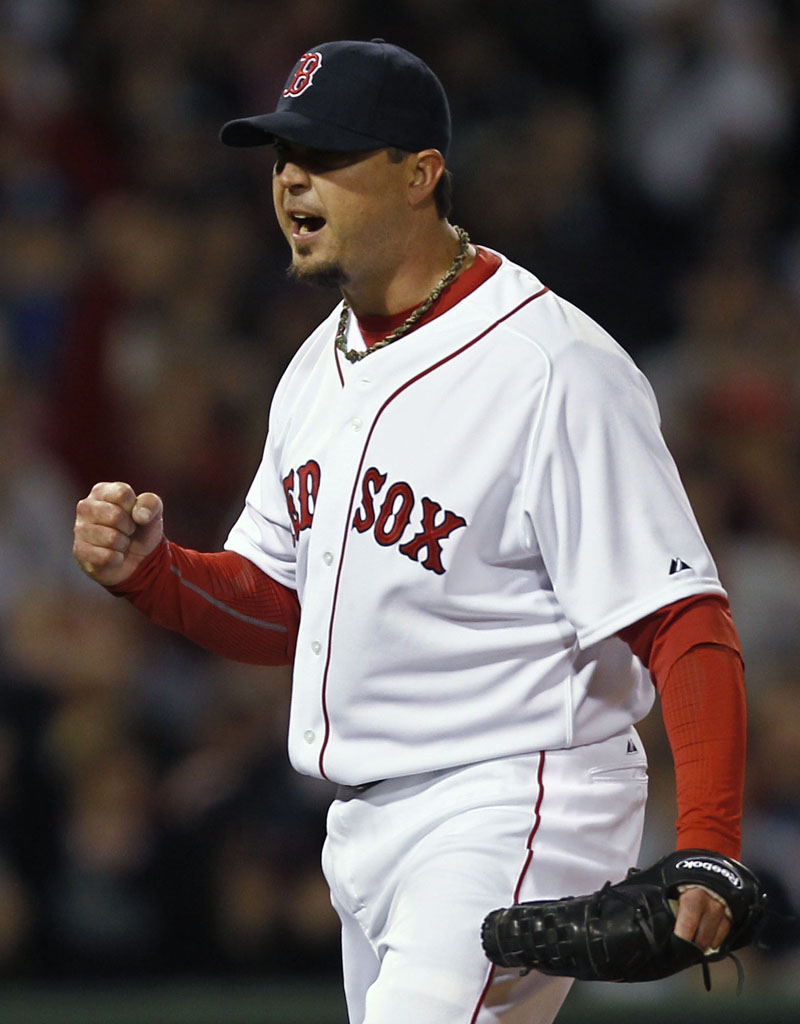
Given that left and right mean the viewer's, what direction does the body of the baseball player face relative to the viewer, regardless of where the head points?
facing the viewer and to the left of the viewer
